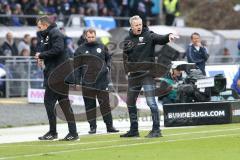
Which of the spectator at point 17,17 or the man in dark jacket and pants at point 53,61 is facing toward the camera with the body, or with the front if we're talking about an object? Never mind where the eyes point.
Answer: the spectator

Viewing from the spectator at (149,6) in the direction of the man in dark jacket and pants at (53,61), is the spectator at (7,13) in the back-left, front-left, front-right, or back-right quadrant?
front-right

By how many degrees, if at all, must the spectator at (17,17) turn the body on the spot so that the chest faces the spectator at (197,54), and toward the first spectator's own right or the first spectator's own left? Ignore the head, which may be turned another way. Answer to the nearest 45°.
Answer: approximately 45° to the first spectator's own left

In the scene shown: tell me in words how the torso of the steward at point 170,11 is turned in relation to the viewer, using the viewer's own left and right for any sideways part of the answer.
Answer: facing the viewer

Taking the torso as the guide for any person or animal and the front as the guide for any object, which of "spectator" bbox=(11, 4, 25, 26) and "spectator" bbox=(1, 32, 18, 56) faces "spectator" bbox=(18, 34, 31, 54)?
"spectator" bbox=(11, 4, 25, 26)

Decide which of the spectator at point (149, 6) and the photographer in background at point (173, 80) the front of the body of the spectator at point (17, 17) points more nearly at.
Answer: the photographer in background

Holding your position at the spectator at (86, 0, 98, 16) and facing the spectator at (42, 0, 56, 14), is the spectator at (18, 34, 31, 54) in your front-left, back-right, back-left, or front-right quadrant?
front-left

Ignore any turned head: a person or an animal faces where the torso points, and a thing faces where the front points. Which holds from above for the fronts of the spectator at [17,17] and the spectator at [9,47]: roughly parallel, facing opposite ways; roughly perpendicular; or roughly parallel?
roughly parallel
